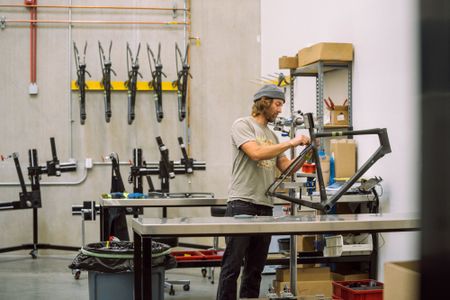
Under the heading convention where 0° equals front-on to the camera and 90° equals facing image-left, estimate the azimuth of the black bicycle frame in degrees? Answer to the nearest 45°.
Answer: approximately 270°

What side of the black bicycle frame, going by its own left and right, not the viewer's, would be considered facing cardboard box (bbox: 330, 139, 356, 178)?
left

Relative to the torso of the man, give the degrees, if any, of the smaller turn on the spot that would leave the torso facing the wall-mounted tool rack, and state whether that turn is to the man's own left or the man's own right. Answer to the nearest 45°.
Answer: approximately 180°

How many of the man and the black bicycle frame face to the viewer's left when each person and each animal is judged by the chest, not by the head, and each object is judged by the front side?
0

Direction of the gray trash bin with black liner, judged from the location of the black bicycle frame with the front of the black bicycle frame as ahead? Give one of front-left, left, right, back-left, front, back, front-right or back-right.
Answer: back

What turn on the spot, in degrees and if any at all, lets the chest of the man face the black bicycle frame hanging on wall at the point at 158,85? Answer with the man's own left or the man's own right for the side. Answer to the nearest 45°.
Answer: approximately 135° to the man's own left

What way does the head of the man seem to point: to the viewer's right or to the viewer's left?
to the viewer's right

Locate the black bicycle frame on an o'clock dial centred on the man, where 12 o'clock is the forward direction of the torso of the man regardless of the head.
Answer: The black bicycle frame is roughly at 12 o'clock from the man.

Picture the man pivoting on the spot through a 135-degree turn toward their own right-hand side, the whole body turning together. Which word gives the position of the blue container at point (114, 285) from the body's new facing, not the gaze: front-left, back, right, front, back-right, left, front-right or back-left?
front

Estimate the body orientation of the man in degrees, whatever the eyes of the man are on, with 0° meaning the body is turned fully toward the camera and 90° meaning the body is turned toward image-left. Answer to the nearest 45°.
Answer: approximately 315°
